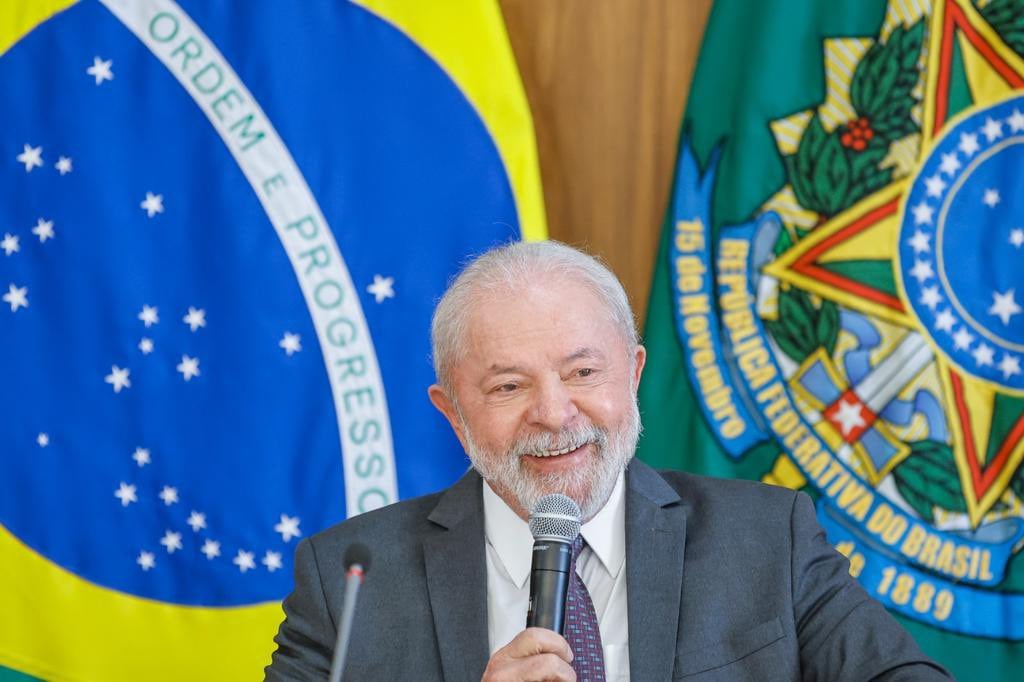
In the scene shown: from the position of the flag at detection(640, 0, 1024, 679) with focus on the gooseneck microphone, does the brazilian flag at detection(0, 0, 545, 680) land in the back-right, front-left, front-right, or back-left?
front-right

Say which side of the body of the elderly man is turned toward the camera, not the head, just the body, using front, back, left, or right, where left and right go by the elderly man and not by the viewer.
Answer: front

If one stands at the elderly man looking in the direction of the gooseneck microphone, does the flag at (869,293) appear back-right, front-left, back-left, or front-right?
back-right

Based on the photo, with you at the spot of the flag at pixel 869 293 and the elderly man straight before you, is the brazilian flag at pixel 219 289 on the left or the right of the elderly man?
right

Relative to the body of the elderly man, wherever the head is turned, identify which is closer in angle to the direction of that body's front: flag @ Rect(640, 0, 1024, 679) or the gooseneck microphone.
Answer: the gooseneck microphone

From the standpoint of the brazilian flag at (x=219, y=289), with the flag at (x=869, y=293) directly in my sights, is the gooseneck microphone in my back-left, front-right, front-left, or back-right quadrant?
front-right

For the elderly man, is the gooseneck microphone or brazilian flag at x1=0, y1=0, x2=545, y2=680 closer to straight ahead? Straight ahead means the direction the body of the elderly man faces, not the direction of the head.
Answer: the gooseneck microphone

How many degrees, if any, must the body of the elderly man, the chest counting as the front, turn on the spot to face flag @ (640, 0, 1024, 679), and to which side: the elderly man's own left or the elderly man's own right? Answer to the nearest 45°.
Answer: approximately 135° to the elderly man's own left
